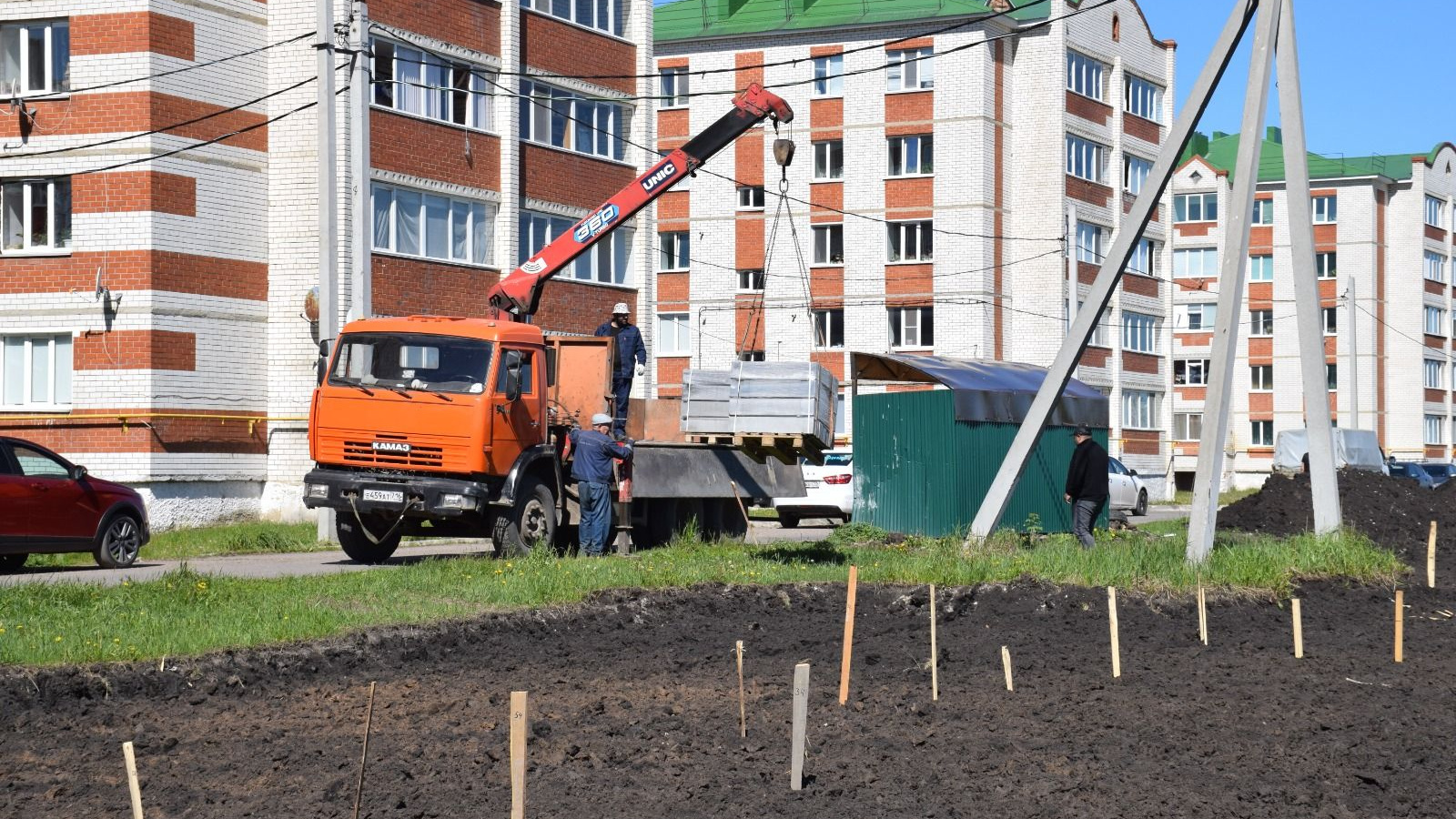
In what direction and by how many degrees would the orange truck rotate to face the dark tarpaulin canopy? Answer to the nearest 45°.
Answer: approximately 180°

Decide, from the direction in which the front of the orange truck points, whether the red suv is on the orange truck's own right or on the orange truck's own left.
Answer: on the orange truck's own right

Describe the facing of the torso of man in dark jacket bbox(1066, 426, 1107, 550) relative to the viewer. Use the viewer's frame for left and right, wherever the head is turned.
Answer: facing away from the viewer and to the left of the viewer

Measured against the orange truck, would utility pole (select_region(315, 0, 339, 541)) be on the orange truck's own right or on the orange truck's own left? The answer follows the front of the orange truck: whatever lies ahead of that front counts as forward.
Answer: on the orange truck's own right

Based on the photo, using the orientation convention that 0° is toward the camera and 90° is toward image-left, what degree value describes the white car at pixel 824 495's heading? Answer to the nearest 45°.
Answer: approximately 180°

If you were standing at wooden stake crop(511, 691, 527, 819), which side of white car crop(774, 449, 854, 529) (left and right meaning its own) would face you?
back

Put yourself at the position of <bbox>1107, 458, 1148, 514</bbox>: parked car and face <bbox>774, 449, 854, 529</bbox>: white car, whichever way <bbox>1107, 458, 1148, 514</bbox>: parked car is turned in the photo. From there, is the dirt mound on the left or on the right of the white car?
left

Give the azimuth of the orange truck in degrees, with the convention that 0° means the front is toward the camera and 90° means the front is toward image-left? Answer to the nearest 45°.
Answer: approximately 45°
